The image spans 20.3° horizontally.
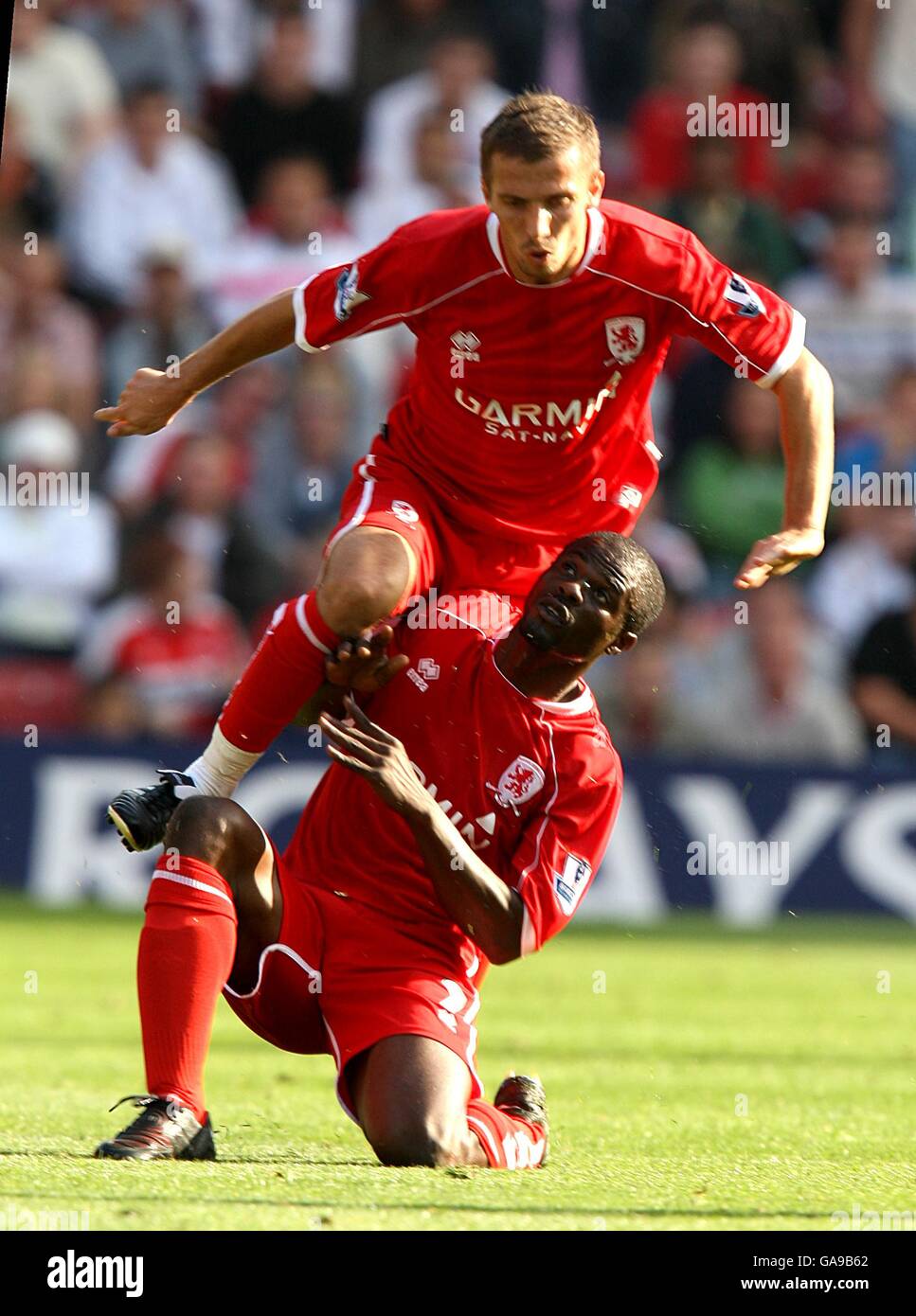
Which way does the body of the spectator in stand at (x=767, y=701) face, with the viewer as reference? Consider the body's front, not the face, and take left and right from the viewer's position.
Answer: facing the viewer

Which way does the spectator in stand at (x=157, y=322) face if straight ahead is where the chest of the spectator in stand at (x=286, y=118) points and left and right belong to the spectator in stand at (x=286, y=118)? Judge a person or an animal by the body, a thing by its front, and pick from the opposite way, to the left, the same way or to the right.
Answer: the same way

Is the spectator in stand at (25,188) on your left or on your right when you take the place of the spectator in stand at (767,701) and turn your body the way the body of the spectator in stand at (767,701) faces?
on your right

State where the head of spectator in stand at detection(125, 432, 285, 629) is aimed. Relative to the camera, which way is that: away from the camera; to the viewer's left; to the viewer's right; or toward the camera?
toward the camera

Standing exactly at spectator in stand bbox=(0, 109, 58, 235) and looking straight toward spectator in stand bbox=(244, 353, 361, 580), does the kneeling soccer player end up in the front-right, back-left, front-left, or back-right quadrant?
front-right

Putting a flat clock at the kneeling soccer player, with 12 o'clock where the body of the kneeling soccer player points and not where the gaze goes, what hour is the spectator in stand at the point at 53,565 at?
The spectator in stand is roughly at 4 o'clock from the kneeling soccer player.

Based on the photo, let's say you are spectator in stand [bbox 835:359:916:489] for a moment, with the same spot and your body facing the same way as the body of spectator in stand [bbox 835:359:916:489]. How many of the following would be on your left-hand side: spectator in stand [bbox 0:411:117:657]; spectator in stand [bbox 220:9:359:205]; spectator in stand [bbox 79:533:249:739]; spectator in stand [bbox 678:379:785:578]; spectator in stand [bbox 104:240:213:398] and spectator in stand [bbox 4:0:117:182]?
0

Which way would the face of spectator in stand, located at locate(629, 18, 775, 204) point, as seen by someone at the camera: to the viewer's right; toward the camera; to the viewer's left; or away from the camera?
toward the camera

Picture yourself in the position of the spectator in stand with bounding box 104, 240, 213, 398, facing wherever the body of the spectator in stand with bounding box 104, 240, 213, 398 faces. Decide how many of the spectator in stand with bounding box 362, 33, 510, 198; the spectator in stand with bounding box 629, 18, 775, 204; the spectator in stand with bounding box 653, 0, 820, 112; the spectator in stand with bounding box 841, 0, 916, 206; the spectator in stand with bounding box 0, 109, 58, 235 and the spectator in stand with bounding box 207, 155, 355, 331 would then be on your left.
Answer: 5

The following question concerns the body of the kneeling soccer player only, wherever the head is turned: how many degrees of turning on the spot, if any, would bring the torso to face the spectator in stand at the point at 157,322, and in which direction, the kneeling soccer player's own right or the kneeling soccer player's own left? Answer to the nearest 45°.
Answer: approximately 135° to the kneeling soccer player's own right

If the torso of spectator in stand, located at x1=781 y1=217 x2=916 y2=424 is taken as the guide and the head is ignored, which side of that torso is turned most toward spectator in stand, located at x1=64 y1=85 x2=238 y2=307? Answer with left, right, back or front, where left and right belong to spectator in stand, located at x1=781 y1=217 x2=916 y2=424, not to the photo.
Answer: right

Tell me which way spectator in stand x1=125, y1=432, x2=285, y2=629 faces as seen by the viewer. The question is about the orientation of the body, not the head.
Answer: toward the camera

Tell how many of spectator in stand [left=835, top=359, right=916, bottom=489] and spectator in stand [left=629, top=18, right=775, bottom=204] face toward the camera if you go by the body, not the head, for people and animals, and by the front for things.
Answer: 2

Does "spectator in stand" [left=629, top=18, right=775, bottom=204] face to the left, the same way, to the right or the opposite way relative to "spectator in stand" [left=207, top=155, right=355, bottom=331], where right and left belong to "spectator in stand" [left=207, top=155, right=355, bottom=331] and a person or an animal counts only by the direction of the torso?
the same way

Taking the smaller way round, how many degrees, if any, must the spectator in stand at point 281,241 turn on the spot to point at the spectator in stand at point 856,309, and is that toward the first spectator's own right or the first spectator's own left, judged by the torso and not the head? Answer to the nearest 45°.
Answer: approximately 90° to the first spectator's own left

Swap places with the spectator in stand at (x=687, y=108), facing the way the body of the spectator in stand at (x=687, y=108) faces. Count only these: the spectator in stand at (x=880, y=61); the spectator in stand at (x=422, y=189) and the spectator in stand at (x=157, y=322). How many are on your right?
2
